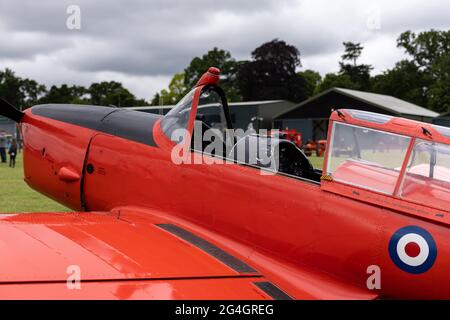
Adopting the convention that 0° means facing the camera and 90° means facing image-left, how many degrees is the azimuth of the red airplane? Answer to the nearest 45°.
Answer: approximately 135°
